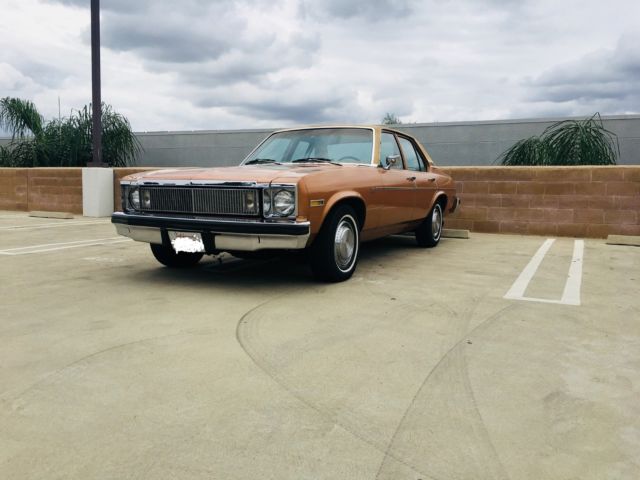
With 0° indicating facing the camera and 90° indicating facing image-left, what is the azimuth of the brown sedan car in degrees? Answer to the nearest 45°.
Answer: approximately 45°

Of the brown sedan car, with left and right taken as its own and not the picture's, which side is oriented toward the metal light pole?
right

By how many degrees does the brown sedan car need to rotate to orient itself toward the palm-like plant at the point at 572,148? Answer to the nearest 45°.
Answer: approximately 180°

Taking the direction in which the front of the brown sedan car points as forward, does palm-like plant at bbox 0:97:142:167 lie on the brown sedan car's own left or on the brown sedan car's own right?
on the brown sedan car's own right
